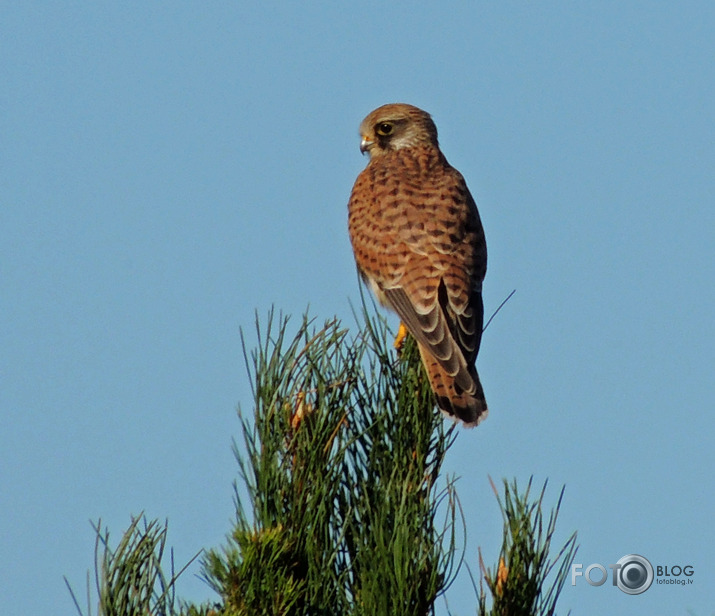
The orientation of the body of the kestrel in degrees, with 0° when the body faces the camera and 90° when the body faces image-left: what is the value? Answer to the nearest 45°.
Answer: approximately 135°
